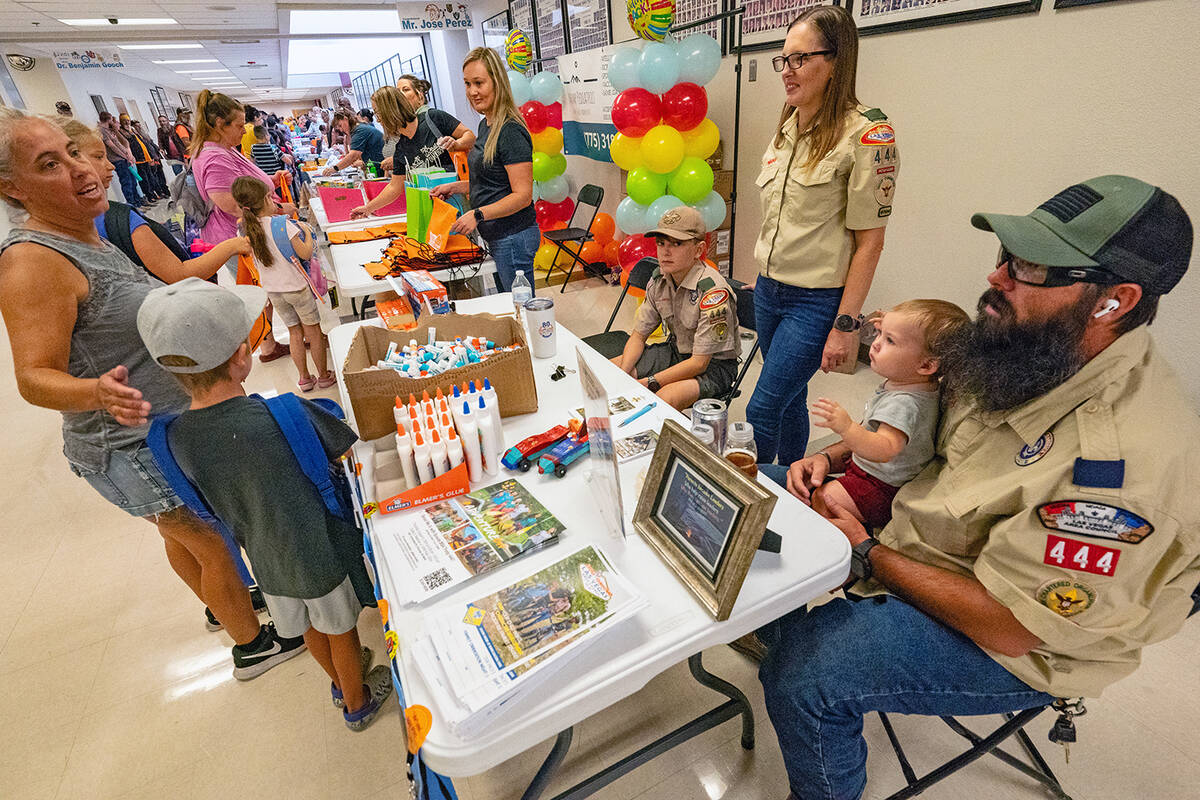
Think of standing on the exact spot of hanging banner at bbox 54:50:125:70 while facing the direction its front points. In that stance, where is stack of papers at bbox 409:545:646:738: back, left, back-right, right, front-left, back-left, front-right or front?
front

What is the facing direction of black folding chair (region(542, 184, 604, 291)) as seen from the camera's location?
facing the viewer and to the left of the viewer

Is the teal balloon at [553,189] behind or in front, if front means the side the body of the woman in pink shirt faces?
in front

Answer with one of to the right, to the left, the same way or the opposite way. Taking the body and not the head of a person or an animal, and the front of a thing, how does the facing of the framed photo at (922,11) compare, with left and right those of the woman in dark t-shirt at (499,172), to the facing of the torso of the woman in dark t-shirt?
the same way

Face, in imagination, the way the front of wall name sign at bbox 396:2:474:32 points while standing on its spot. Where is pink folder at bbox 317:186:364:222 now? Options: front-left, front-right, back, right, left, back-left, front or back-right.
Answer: front

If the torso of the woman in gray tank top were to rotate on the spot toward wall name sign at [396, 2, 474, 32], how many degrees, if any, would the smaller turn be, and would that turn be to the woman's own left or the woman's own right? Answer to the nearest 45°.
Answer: approximately 90° to the woman's own left

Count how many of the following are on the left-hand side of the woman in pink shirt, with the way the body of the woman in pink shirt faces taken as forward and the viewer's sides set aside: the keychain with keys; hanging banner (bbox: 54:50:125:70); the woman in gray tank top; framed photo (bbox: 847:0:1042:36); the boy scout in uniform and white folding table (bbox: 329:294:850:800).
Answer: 1

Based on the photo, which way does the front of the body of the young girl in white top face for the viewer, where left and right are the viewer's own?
facing away from the viewer and to the right of the viewer

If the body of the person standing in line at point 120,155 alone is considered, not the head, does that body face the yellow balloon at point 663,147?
no

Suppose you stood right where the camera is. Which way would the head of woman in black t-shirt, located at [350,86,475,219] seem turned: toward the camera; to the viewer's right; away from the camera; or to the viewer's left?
to the viewer's left

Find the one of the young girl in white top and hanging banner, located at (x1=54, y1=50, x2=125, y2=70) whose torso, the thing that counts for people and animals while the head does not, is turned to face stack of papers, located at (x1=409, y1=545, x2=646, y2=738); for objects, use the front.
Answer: the hanging banner

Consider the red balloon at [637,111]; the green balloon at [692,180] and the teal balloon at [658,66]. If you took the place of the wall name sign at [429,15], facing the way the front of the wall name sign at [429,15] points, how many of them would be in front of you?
3

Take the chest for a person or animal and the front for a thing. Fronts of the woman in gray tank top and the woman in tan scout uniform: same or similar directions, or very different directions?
very different directions

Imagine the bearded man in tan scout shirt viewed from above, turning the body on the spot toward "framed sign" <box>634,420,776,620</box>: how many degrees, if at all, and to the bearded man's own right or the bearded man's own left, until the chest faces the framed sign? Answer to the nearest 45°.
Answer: approximately 45° to the bearded man's own left

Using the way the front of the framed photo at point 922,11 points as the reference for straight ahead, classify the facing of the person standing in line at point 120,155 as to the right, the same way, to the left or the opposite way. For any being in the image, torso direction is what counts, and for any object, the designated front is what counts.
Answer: the opposite way

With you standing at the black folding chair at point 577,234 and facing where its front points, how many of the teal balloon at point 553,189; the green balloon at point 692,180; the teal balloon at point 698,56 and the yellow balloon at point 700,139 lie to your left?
3

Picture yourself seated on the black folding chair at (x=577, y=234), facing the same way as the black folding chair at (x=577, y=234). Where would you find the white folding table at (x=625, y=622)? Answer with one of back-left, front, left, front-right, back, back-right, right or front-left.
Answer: front-left

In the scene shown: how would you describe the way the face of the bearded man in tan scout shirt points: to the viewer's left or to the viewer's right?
to the viewer's left

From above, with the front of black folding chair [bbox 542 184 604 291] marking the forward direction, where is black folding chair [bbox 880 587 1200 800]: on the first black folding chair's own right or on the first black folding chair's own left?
on the first black folding chair's own left
